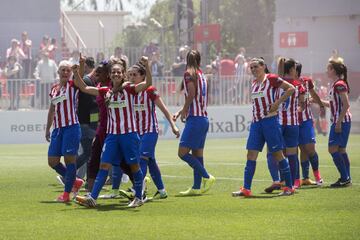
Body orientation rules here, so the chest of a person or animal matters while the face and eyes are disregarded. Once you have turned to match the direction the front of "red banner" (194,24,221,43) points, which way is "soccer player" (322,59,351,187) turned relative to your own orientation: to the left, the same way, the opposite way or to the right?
to the right

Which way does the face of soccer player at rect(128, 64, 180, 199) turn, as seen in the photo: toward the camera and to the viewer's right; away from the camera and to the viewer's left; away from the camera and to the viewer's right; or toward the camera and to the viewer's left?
toward the camera and to the viewer's left

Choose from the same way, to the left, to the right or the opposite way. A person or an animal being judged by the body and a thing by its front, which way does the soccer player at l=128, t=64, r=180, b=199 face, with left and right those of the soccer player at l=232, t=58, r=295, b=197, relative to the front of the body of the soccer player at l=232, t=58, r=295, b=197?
the same way

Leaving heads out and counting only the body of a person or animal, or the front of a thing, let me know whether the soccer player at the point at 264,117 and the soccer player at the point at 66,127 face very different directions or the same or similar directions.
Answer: same or similar directions

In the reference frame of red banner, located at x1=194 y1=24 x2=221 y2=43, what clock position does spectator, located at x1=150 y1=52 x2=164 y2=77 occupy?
The spectator is roughly at 2 o'clock from the red banner.

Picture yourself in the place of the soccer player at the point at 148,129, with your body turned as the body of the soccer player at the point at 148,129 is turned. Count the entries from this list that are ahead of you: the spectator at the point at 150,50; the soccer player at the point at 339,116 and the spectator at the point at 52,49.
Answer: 0

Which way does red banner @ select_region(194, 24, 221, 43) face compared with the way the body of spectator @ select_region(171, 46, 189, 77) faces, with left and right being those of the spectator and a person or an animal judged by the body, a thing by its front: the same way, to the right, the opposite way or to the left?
the same way

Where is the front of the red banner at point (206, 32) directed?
toward the camera

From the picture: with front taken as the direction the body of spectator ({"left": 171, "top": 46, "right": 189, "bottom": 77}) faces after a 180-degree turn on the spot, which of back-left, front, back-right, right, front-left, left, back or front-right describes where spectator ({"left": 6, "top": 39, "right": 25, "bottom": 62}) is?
left

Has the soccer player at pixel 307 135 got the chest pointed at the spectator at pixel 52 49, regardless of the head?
no

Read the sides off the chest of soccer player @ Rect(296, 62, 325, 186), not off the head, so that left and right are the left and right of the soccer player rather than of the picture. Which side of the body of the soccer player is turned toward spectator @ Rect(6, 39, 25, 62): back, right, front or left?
back

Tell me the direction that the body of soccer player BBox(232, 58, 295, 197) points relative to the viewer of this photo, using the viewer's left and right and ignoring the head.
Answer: facing the viewer and to the left of the viewer

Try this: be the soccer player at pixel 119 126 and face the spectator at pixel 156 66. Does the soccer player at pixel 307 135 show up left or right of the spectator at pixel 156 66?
right

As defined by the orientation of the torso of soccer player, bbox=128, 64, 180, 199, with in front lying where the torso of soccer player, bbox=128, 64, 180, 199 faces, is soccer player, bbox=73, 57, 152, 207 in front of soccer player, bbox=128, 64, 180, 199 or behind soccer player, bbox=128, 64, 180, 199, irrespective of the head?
in front

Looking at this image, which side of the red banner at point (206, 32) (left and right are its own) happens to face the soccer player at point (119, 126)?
front

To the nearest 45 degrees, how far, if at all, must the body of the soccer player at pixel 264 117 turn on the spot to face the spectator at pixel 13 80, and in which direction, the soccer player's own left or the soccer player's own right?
approximately 90° to the soccer player's own right

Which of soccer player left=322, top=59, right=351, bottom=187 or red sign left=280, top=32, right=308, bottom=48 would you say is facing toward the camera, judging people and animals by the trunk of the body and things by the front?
the red sign
